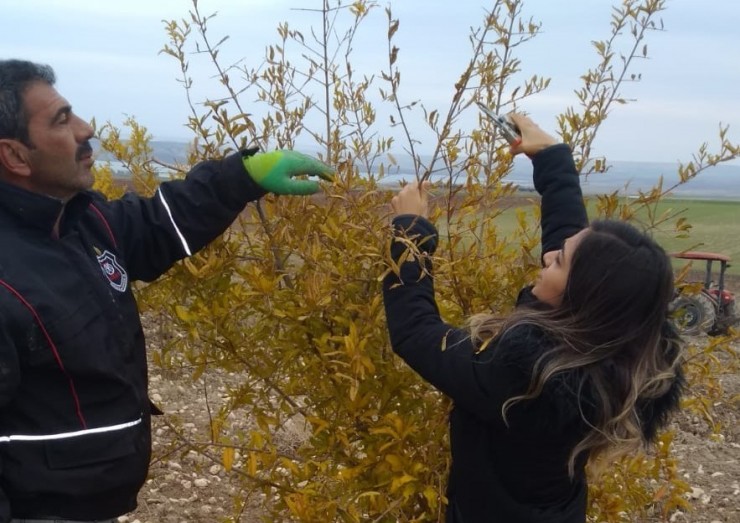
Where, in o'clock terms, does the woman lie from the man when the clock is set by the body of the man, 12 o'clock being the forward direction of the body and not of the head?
The woman is roughly at 11 o'clock from the man.

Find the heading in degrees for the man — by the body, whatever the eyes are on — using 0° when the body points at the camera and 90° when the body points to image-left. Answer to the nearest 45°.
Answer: approximately 315°

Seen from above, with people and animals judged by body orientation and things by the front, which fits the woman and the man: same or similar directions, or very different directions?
very different directions

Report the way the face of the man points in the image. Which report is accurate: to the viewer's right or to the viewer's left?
to the viewer's right

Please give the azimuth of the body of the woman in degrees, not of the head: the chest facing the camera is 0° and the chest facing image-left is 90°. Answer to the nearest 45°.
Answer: approximately 135°

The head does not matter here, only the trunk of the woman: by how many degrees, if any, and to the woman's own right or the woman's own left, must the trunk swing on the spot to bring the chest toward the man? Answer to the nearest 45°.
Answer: approximately 45° to the woman's own left
